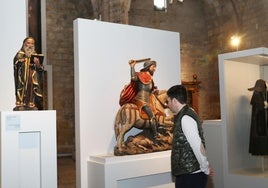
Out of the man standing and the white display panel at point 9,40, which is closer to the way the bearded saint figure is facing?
the man standing

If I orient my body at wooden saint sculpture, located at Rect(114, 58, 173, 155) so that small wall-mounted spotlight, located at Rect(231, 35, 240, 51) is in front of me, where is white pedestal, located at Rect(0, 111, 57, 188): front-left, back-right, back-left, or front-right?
back-left

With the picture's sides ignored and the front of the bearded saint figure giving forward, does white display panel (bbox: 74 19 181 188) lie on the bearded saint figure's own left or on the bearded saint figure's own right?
on the bearded saint figure's own left

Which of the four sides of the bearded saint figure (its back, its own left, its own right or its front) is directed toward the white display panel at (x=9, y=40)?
back

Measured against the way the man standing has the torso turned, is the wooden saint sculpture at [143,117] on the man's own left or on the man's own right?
on the man's own right

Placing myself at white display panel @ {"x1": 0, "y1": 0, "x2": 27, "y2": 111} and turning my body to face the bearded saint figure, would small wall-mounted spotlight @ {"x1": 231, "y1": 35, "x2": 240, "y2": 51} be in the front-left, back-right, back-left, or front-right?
back-left

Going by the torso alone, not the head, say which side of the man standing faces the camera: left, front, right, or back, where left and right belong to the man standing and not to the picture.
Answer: left

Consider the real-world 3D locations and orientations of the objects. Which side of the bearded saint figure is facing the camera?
front

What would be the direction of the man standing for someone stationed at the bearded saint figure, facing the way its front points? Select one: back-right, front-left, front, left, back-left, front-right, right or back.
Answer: front-left

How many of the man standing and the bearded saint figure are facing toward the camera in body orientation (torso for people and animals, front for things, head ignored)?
1
